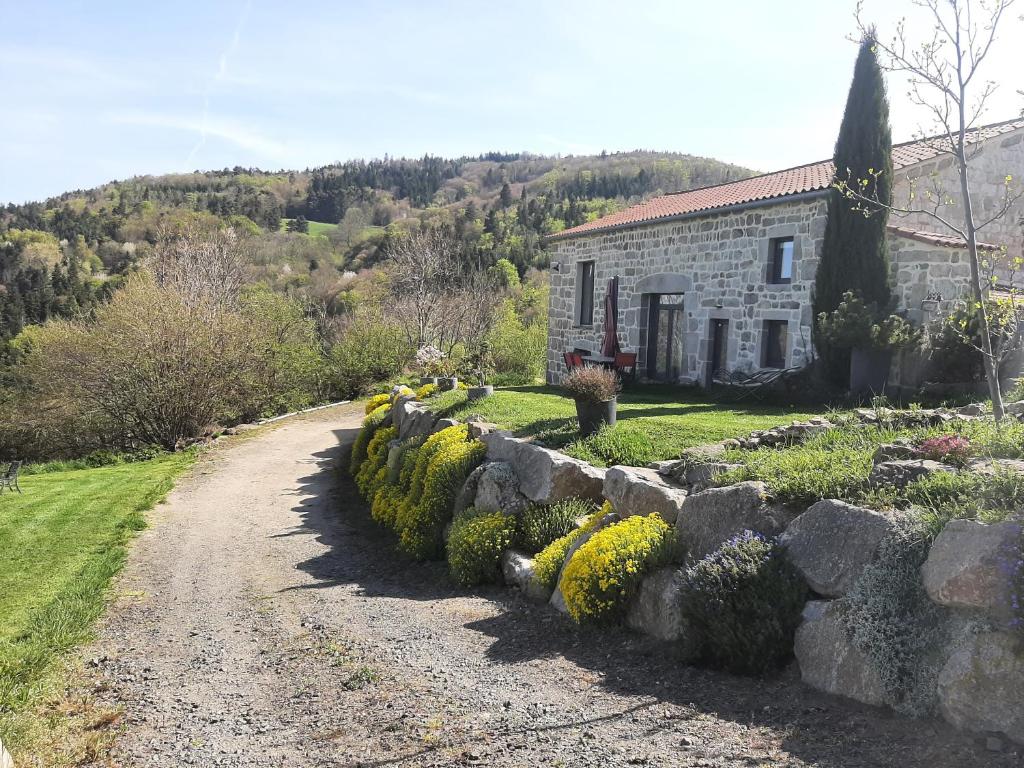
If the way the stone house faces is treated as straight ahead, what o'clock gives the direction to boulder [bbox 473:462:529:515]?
The boulder is roughly at 11 o'clock from the stone house.

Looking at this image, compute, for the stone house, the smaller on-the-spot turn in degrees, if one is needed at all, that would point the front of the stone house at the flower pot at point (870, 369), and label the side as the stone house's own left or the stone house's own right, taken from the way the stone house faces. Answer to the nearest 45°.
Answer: approximately 90° to the stone house's own left

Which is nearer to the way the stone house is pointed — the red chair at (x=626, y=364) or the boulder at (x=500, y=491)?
the boulder

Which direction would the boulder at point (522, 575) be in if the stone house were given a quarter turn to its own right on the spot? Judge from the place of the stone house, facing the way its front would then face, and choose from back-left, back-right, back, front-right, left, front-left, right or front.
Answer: back-left

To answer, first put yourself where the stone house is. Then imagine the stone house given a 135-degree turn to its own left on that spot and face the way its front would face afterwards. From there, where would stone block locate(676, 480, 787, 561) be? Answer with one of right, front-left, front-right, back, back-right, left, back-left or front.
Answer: right

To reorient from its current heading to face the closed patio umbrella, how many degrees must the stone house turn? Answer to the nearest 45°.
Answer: approximately 90° to its right

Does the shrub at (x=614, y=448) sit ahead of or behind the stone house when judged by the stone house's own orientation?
ahead

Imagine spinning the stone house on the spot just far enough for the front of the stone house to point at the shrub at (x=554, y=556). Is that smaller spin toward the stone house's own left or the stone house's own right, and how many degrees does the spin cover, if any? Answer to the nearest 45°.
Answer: approximately 45° to the stone house's own left

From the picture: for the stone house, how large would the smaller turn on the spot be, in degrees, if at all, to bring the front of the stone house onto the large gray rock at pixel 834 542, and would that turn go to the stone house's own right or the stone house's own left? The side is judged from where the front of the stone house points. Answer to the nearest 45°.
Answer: approximately 45° to the stone house's own left

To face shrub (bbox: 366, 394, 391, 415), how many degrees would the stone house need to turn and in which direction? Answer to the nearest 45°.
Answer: approximately 45° to its right

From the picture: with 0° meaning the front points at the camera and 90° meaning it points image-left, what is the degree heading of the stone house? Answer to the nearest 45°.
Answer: approximately 45°

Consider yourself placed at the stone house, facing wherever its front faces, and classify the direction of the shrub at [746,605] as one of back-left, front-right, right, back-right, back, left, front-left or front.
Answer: front-left
